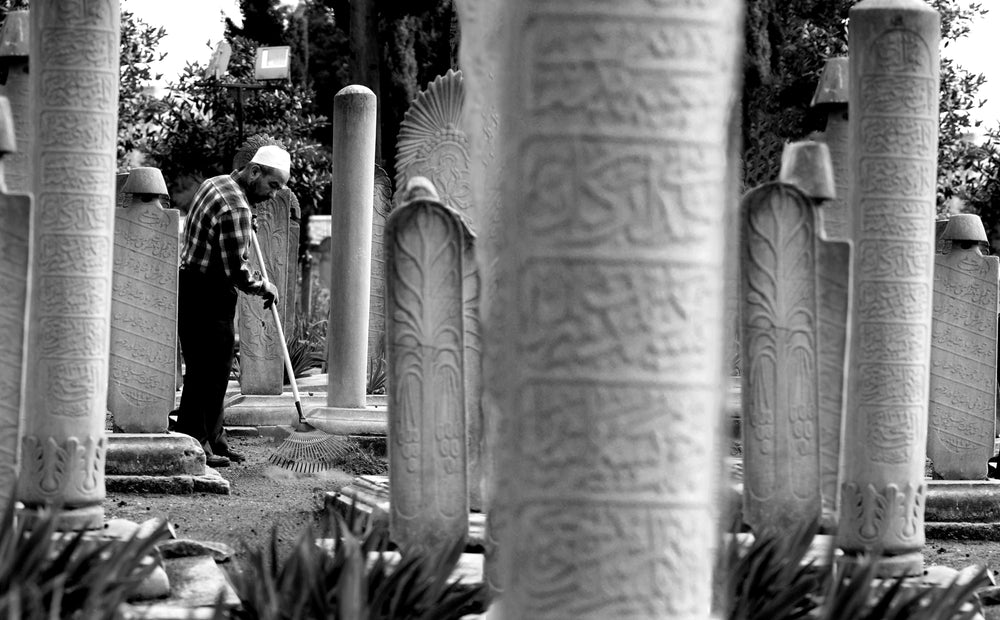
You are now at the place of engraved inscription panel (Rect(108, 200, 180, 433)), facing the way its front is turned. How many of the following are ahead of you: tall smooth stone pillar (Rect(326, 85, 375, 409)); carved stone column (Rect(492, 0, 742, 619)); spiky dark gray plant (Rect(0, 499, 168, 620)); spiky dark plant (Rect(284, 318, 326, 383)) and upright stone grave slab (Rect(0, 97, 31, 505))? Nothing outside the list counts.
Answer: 3

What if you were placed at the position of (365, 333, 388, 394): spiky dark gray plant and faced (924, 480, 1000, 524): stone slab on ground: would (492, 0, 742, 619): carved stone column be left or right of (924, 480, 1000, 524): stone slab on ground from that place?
right

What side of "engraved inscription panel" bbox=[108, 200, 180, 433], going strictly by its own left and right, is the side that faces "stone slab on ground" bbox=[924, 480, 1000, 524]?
left

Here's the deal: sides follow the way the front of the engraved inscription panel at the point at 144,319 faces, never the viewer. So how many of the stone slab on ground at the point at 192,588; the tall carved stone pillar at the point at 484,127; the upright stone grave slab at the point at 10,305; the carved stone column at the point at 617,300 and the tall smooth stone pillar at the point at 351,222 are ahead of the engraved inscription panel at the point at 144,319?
4

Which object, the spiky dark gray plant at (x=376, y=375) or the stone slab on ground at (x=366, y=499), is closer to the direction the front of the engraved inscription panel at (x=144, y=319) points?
the stone slab on ground

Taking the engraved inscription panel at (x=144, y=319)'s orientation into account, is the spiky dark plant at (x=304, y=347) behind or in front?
behind

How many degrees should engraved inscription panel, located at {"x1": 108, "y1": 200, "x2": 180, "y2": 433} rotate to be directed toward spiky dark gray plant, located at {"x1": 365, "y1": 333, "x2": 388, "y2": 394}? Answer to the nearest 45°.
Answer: approximately 135° to its left

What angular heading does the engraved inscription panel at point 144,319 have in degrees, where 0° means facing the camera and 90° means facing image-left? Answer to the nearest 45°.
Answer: approximately 0°

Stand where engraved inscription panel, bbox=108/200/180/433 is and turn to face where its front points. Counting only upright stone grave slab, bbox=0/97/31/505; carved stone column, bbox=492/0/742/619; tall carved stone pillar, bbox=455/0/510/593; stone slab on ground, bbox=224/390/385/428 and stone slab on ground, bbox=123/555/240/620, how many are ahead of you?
4

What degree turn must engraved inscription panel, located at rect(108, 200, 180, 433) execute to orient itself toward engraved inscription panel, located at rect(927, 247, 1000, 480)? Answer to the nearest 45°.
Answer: approximately 90° to its left

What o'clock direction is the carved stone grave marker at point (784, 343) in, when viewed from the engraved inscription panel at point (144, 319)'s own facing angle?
The carved stone grave marker is roughly at 11 o'clock from the engraved inscription panel.

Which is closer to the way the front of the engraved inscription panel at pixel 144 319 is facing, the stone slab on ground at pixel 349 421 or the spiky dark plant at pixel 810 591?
the spiky dark plant

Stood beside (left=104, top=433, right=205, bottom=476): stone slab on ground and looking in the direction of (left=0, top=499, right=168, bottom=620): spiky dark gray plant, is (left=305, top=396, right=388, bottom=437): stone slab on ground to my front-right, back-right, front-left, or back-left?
back-left
